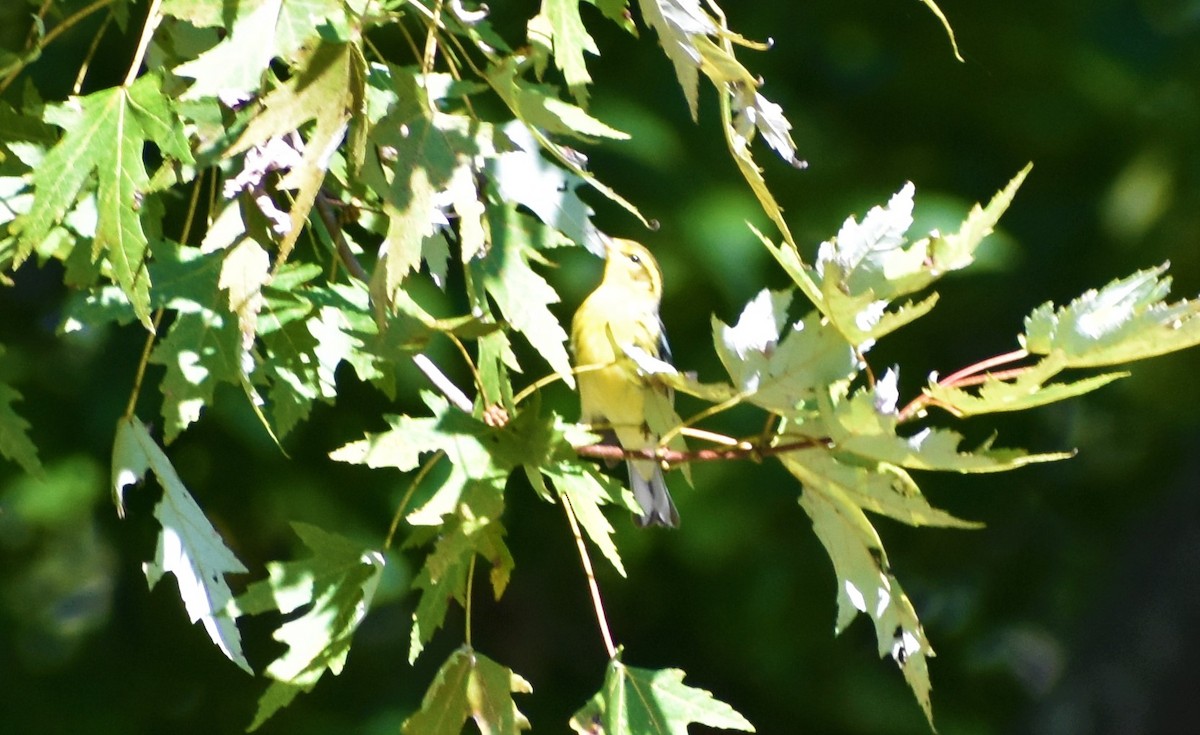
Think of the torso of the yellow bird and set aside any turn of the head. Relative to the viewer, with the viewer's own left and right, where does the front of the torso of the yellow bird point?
facing the viewer and to the left of the viewer

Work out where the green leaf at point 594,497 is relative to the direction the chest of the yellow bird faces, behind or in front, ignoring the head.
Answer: in front
